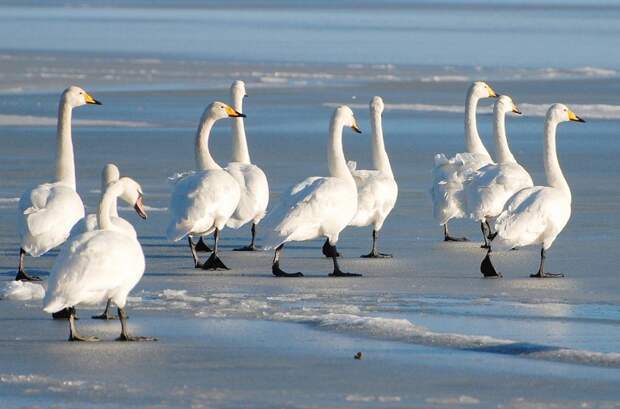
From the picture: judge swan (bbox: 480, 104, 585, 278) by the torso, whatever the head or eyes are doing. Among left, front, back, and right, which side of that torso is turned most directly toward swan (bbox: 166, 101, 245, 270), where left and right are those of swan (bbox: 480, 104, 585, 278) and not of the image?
back

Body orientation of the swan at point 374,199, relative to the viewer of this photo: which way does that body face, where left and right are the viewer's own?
facing to the right of the viewer

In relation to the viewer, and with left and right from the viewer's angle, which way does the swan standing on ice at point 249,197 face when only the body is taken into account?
facing away from the viewer and to the right of the viewer

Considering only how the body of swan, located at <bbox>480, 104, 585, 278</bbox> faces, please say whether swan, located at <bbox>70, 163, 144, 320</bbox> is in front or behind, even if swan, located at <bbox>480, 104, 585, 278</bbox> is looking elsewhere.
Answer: behind

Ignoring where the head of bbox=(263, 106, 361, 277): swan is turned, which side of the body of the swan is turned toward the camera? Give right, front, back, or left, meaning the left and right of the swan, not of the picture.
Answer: right

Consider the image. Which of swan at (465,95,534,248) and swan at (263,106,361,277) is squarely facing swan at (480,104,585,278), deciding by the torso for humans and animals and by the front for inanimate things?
swan at (263,106,361,277)

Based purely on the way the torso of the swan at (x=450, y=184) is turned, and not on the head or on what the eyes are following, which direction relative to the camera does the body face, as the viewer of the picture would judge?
to the viewer's right

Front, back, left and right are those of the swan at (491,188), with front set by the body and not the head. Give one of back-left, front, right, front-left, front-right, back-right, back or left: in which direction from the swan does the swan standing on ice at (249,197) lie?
back-left

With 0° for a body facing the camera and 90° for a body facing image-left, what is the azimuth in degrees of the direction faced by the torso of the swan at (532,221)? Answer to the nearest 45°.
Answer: approximately 270°
